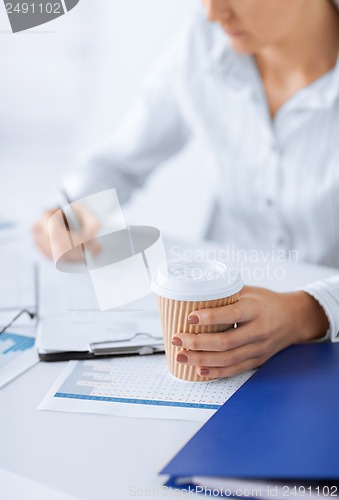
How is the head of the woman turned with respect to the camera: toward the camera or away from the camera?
toward the camera

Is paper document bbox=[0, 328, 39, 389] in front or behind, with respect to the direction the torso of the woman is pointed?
in front

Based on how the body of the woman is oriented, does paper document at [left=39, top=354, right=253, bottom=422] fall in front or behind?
in front

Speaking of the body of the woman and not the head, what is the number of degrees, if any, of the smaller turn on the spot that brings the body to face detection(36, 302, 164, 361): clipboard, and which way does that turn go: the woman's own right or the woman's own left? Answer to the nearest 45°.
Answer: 0° — they already face it
